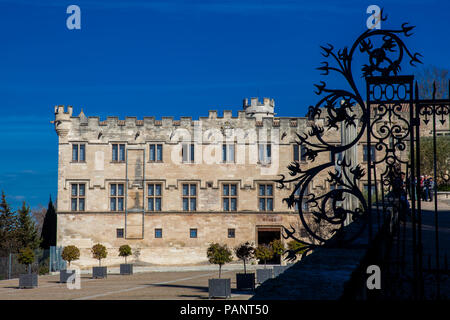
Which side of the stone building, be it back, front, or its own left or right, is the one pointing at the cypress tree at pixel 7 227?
right

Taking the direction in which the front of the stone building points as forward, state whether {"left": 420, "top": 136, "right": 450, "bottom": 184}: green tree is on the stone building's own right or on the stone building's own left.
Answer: on the stone building's own left

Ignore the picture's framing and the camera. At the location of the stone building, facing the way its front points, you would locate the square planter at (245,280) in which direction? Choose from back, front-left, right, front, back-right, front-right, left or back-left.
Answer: front

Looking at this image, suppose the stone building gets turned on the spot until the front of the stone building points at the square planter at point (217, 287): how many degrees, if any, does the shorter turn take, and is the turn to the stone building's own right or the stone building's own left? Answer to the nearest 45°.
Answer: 0° — it already faces it

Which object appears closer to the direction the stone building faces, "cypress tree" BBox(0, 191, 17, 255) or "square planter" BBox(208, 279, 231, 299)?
the square planter

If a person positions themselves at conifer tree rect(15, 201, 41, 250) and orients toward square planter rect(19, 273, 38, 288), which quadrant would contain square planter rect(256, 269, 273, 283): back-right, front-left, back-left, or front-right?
front-left

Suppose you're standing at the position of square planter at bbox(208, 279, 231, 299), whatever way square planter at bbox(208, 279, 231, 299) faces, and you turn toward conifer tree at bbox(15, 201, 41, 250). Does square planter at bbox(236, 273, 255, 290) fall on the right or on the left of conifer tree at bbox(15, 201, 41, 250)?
right

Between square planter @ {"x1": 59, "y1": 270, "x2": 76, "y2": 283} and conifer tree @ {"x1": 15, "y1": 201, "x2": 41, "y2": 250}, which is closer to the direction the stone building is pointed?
the square planter

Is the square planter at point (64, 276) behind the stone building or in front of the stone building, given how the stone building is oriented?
in front

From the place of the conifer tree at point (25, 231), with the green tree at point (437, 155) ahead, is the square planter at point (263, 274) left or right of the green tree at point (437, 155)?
right

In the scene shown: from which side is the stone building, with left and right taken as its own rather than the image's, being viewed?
front

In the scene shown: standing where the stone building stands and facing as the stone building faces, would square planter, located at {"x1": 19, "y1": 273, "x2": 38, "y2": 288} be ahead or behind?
ahead

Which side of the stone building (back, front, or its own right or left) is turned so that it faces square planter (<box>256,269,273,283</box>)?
front

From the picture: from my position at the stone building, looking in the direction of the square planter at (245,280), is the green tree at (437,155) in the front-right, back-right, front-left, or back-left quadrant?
front-left
